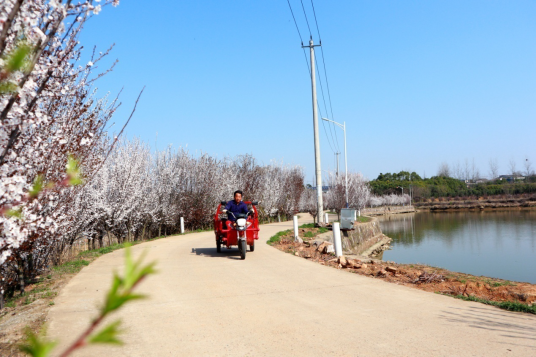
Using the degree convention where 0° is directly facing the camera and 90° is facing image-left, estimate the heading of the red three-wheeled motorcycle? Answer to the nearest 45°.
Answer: approximately 0°

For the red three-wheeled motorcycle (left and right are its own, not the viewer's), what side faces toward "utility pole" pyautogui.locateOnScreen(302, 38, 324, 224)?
back
